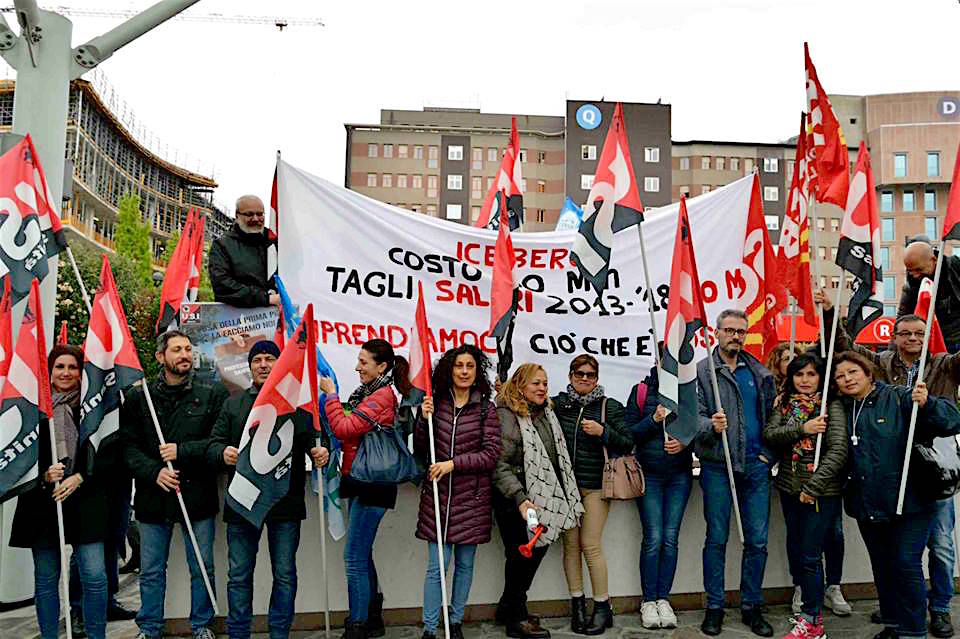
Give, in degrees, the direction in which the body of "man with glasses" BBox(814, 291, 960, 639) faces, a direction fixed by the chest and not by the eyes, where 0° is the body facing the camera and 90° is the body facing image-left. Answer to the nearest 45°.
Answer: approximately 0°

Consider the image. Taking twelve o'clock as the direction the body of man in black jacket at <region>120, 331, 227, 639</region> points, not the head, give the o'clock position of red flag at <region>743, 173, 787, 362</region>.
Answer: The red flag is roughly at 9 o'clock from the man in black jacket.

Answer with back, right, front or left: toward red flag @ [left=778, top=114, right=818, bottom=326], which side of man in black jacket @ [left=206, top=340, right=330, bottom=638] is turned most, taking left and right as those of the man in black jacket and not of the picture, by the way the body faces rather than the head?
left

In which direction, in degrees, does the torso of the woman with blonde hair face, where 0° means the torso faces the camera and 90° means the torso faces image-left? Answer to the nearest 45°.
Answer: approximately 315°

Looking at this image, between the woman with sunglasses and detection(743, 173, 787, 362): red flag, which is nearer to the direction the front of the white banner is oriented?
the woman with sunglasses

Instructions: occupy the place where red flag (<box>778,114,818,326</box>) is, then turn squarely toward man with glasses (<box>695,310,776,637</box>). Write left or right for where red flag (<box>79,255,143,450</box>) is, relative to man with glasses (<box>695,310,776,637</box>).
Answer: right

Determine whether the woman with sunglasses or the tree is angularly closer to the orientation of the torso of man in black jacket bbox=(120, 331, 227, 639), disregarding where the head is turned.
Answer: the woman with sunglasses

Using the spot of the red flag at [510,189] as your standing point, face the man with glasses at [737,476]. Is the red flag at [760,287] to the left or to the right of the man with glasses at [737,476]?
left

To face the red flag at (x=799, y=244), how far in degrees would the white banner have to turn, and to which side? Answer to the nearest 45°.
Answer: approximately 90° to its left

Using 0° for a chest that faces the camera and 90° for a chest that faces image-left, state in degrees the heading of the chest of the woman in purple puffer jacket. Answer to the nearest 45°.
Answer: approximately 0°
